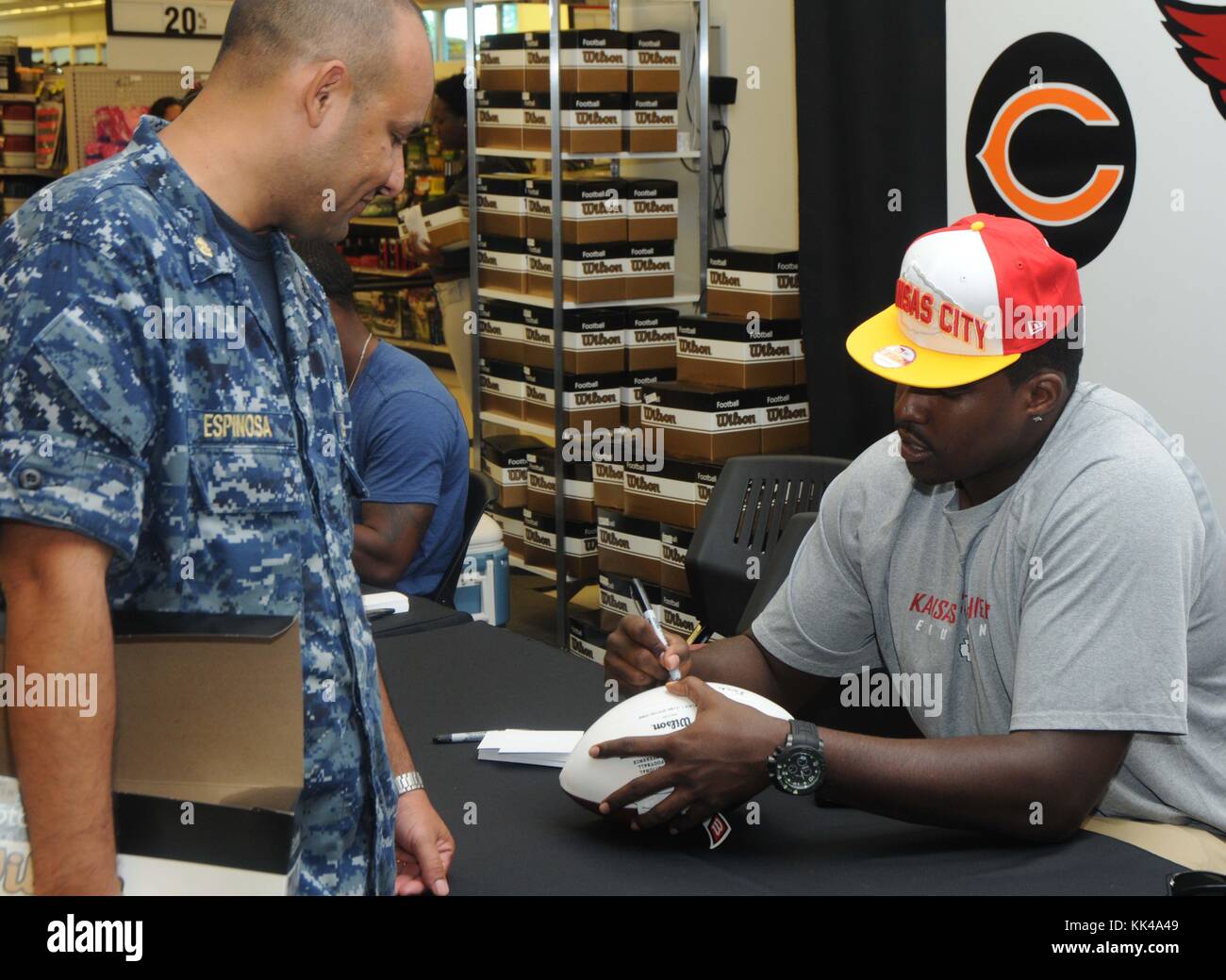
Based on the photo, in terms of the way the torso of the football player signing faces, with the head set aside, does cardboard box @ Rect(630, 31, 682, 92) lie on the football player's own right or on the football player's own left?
on the football player's own right

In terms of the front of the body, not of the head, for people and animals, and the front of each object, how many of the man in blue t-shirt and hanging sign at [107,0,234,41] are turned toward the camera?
1

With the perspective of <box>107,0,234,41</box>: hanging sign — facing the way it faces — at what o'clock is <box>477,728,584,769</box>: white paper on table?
The white paper on table is roughly at 12 o'clock from the hanging sign.

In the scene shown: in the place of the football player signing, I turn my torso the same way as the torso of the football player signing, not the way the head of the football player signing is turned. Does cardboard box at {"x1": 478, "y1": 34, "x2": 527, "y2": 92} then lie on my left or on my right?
on my right

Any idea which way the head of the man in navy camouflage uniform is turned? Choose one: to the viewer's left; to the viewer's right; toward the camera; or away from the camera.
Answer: to the viewer's right

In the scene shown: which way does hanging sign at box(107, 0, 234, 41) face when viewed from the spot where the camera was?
facing the viewer
